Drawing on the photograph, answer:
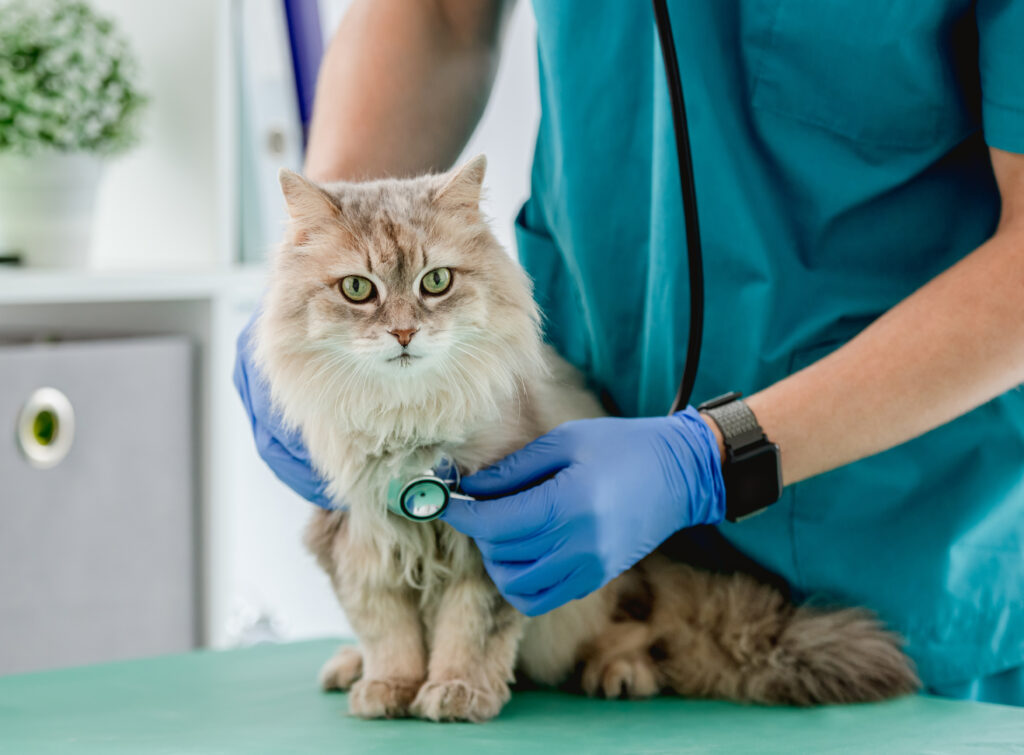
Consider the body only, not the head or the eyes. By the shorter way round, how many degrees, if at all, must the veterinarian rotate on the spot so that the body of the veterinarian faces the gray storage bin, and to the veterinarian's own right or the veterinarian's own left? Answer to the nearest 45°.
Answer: approximately 90° to the veterinarian's own right

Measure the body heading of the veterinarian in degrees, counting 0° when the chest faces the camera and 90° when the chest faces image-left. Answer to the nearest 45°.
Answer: approximately 45°

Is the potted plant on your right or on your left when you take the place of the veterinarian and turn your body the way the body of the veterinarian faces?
on your right
